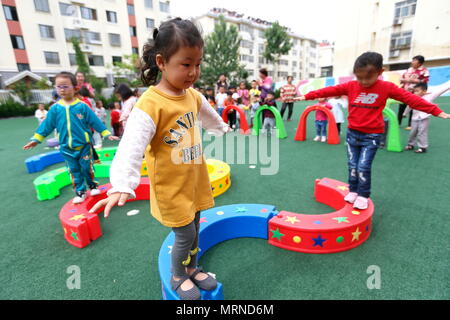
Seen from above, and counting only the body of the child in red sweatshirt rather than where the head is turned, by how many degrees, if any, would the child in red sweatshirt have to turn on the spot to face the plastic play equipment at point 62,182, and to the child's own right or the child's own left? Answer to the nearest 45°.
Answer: approximately 90° to the child's own right

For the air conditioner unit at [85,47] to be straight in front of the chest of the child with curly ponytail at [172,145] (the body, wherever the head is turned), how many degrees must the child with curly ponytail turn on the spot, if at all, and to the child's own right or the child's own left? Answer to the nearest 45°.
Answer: approximately 135° to the child's own left

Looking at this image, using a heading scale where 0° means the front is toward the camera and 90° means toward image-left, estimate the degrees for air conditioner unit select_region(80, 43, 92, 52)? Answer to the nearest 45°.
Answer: approximately 315°

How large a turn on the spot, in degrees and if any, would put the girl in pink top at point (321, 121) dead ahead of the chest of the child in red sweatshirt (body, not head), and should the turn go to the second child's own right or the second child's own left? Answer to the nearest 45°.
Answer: approximately 180°

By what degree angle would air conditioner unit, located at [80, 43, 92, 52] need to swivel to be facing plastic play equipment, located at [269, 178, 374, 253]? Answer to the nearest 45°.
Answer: approximately 45° to its right
